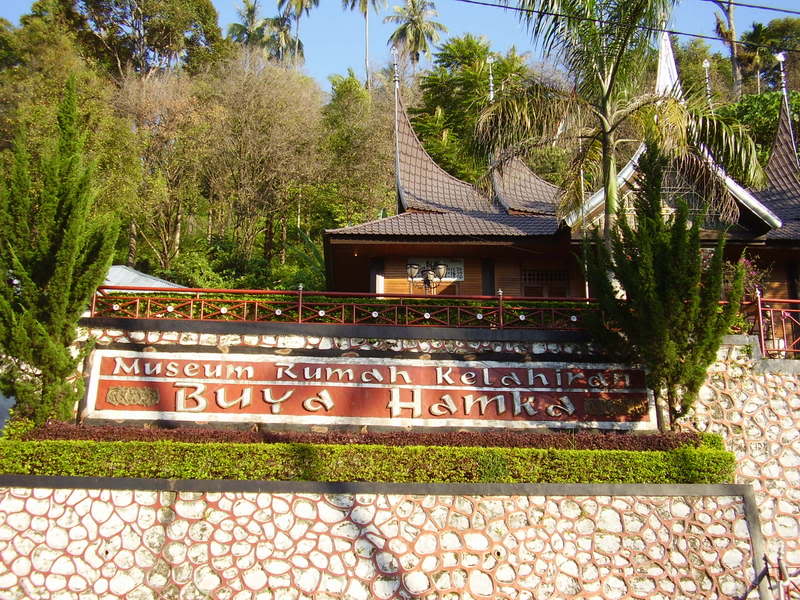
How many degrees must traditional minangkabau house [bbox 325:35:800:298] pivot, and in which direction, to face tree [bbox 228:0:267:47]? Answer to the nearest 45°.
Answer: approximately 135° to its right

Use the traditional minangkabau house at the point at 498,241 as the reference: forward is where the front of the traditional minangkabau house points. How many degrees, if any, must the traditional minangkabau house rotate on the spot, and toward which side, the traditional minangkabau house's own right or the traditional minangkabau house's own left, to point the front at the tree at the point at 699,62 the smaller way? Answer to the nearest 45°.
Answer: approximately 180°

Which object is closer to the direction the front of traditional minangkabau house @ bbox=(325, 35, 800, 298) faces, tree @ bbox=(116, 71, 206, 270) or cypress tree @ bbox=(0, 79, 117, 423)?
the cypress tree

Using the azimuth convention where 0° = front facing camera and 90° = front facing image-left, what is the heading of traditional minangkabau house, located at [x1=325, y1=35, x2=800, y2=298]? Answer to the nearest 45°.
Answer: approximately 0°

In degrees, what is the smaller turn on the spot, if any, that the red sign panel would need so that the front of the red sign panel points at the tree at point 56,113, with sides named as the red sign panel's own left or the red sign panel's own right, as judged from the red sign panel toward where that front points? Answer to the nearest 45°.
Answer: approximately 135° to the red sign panel's own right

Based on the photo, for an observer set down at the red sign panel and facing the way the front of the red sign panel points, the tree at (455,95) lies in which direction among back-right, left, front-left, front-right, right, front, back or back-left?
back

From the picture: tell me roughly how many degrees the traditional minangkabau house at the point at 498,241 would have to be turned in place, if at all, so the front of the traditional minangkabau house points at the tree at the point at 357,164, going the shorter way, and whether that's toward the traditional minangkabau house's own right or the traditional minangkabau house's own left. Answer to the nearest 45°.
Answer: approximately 135° to the traditional minangkabau house's own right

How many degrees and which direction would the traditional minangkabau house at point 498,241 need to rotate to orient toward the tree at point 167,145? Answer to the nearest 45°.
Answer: approximately 135° to its right

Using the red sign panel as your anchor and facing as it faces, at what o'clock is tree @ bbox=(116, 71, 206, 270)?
The tree is roughly at 5 o'clock from the red sign panel.

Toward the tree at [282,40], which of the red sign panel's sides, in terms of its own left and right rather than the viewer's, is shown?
back

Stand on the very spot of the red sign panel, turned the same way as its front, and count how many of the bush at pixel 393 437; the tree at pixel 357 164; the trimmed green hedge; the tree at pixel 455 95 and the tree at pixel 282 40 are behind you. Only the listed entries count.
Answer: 3

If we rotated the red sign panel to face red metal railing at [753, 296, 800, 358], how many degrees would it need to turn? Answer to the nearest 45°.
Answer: approximately 90° to its left
